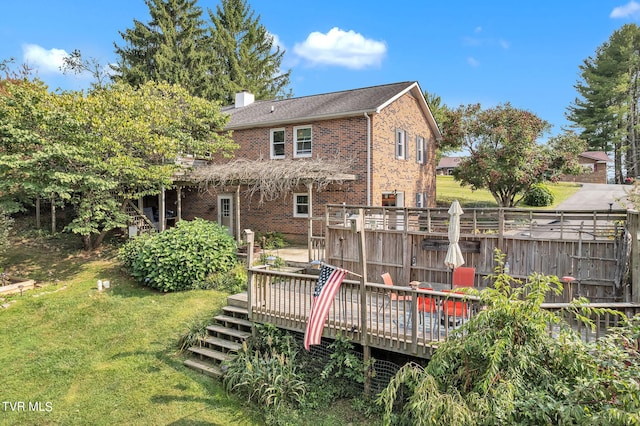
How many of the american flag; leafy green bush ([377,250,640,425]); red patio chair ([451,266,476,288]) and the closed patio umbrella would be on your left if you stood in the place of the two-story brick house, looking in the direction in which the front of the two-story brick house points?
0

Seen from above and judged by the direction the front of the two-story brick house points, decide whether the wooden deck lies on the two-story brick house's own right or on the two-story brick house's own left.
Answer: on the two-story brick house's own right

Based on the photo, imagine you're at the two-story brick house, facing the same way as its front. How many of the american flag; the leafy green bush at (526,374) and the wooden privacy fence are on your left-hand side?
0

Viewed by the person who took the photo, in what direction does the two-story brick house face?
facing away from the viewer and to the right of the viewer

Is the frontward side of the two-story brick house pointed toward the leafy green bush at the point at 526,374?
no

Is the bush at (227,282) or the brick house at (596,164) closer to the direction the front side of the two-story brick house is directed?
the brick house

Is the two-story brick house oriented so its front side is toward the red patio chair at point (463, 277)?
no

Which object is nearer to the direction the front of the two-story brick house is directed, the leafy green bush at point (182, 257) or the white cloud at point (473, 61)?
the white cloud

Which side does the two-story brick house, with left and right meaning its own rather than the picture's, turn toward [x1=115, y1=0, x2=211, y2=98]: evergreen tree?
left

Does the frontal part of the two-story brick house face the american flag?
no

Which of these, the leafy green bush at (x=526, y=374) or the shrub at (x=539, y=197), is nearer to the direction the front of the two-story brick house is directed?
the shrub

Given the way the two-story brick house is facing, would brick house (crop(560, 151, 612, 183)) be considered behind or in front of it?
in front

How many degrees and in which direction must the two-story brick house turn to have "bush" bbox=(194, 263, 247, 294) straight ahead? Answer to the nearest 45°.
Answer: approximately 180°

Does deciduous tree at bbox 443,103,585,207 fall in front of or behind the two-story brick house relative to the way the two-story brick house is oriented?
in front
